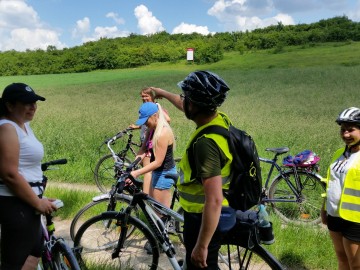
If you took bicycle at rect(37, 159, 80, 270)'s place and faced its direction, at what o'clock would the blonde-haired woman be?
The blonde-haired woman is roughly at 9 o'clock from the bicycle.

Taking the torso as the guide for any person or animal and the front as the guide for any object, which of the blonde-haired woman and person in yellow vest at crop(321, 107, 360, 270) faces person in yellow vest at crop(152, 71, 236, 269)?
person in yellow vest at crop(321, 107, 360, 270)

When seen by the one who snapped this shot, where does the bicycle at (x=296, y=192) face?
facing to the left of the viewer

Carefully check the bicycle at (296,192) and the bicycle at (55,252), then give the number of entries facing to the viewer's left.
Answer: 1

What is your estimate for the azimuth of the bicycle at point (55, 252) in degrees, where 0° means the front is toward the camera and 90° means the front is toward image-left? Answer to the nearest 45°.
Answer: approximately 315°
